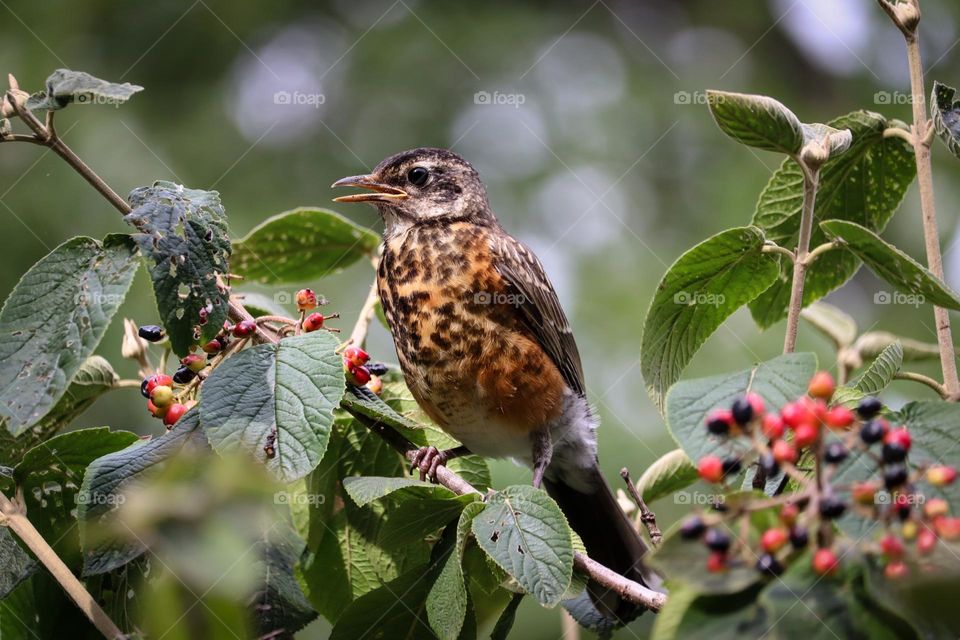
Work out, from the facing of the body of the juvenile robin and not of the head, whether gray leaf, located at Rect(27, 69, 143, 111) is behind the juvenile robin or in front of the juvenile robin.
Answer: in front

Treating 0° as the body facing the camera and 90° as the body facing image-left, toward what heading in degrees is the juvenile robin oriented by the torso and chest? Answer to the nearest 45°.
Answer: approximately 45°

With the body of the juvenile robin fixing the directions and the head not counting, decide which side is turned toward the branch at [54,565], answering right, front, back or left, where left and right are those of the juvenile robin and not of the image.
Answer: front

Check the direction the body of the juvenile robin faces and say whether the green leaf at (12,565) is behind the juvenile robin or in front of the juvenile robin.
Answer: in front

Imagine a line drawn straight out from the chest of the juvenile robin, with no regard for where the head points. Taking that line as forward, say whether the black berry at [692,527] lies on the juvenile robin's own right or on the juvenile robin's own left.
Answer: on the juvenile robin's own left

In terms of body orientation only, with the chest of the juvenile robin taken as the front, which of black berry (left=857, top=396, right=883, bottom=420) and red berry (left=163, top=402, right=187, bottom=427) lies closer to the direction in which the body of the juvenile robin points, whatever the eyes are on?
the red berry

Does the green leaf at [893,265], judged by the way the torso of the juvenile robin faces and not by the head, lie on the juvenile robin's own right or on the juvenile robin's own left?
on the juvenile robin's own left

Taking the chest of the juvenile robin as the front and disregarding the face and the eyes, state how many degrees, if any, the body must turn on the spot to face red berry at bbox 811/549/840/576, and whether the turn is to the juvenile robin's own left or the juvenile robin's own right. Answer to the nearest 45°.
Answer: approximately 45° to the juvenile robin's own left

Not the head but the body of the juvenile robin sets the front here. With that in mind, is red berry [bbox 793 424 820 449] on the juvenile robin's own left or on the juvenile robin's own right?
on the juvenile robin's own left

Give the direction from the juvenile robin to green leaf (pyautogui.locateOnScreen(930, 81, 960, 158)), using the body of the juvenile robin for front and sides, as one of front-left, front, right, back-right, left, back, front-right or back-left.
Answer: left
